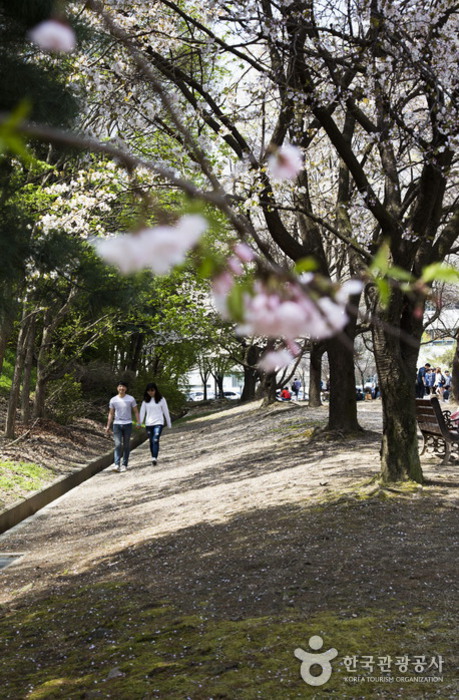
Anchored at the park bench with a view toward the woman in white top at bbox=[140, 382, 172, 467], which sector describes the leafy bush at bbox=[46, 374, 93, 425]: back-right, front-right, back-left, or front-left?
front-right

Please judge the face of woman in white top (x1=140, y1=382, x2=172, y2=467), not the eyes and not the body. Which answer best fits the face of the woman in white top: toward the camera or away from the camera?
toward the camera

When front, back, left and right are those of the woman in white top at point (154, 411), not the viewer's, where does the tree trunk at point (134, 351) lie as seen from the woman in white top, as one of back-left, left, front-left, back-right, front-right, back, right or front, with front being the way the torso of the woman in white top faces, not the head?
back

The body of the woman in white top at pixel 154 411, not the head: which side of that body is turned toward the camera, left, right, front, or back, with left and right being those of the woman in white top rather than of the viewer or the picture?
front

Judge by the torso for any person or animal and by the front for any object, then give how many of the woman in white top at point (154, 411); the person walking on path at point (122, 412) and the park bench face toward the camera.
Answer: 2

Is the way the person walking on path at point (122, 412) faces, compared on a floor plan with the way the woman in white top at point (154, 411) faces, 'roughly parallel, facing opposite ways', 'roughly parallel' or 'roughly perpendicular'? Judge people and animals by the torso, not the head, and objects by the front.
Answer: roughly parallel

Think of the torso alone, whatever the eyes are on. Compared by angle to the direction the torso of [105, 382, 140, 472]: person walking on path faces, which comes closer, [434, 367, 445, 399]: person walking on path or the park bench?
the park bench

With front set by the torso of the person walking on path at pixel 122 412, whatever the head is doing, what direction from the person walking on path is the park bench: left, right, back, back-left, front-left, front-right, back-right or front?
front-left

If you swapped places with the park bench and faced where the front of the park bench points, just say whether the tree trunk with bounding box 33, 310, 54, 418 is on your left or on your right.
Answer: on your left

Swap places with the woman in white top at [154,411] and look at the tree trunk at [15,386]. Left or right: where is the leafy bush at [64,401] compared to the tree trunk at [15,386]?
right

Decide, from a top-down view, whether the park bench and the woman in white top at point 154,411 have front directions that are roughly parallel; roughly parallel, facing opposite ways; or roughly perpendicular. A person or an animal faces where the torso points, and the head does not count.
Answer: roughly perpendicular

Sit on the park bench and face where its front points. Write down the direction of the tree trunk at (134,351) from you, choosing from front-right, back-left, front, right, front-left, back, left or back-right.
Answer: left

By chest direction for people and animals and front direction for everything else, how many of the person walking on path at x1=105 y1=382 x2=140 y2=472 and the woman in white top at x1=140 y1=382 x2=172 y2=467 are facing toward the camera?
2

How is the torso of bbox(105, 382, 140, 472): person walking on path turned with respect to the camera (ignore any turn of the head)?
toward the camera
